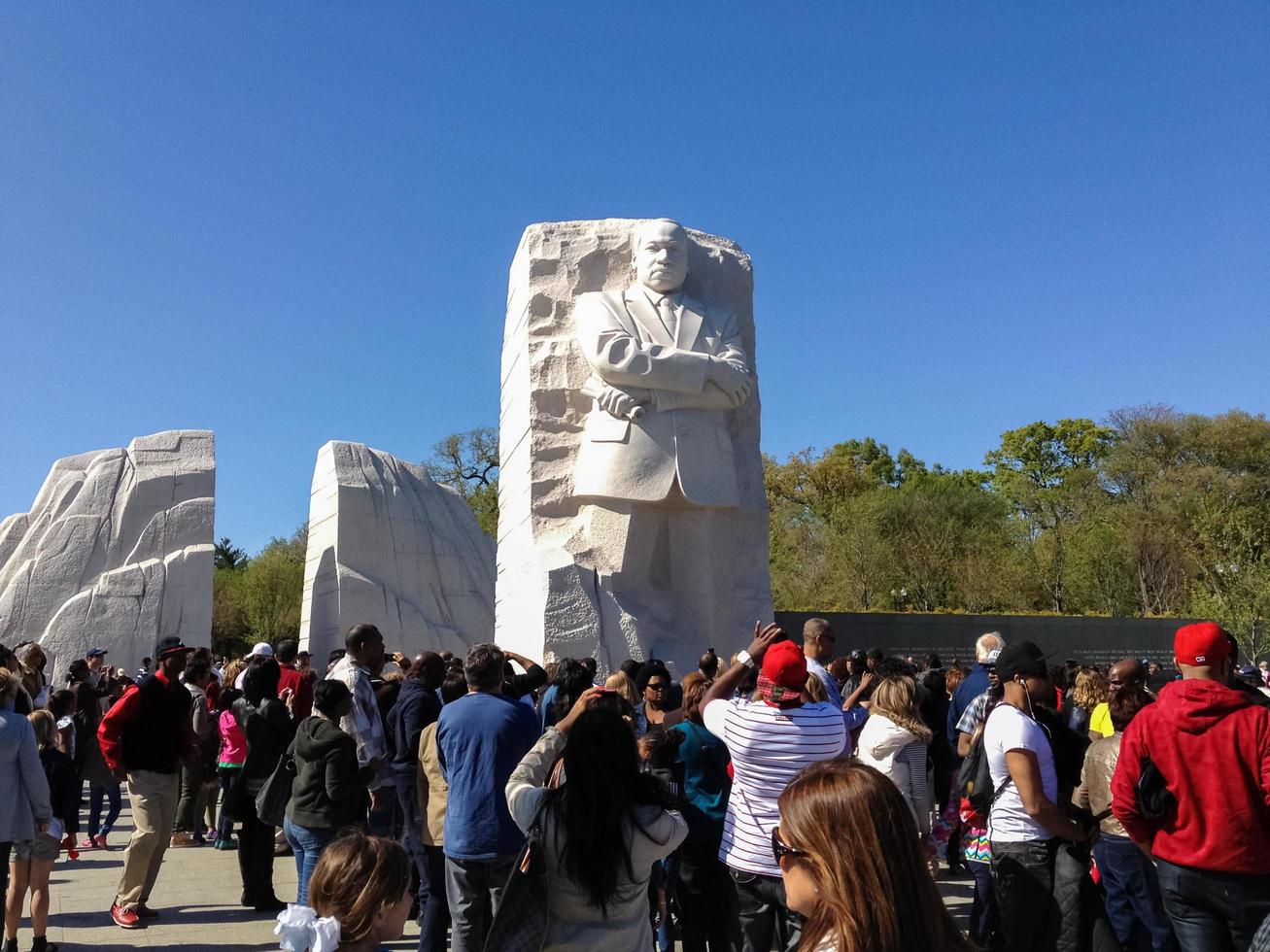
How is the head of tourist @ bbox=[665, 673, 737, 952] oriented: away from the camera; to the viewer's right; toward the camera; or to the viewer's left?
away from the camera

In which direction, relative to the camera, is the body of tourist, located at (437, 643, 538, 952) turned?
away from the camera

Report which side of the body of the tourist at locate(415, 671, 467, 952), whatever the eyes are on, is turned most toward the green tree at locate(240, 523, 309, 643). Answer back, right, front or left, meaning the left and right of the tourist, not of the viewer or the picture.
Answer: front

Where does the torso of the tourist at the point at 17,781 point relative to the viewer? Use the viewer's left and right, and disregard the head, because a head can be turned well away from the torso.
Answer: facing away from the viewer

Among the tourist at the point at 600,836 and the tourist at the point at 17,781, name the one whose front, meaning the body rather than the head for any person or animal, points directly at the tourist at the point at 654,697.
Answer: the tourist at the point at 600,836

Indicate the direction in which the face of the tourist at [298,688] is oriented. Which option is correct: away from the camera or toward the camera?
away from the camera

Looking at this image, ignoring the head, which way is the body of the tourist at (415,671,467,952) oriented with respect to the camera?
away from the camera

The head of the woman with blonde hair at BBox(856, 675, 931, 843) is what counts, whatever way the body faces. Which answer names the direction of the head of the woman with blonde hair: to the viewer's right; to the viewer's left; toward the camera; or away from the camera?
away from the camera

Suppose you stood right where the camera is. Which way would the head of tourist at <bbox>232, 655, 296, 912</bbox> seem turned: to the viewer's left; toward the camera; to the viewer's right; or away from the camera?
away from the camera

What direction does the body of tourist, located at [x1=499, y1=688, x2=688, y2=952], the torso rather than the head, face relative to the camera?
away from the camera

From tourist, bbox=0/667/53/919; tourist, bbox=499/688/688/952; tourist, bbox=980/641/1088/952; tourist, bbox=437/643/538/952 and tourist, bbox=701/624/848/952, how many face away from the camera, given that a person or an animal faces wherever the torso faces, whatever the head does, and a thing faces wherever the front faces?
4

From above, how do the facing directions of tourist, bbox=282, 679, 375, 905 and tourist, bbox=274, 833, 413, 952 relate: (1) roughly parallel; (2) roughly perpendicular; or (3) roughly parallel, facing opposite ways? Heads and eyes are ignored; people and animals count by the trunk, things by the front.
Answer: roughly parallel

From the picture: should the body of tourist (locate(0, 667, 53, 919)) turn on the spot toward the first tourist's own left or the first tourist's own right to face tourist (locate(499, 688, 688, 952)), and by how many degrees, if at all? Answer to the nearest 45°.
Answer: approximately 135° to the first tourist's own right

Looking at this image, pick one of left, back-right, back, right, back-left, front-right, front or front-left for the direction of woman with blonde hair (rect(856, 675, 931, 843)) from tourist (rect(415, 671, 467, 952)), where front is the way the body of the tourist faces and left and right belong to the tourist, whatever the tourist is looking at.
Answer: right
